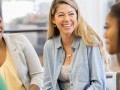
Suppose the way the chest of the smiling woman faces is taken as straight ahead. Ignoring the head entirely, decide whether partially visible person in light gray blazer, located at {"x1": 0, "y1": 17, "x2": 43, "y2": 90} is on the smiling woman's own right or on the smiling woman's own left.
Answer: on the smiling woman's own right

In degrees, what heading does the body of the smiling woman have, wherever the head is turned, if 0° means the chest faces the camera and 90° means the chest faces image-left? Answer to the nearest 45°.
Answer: approximately 0°
